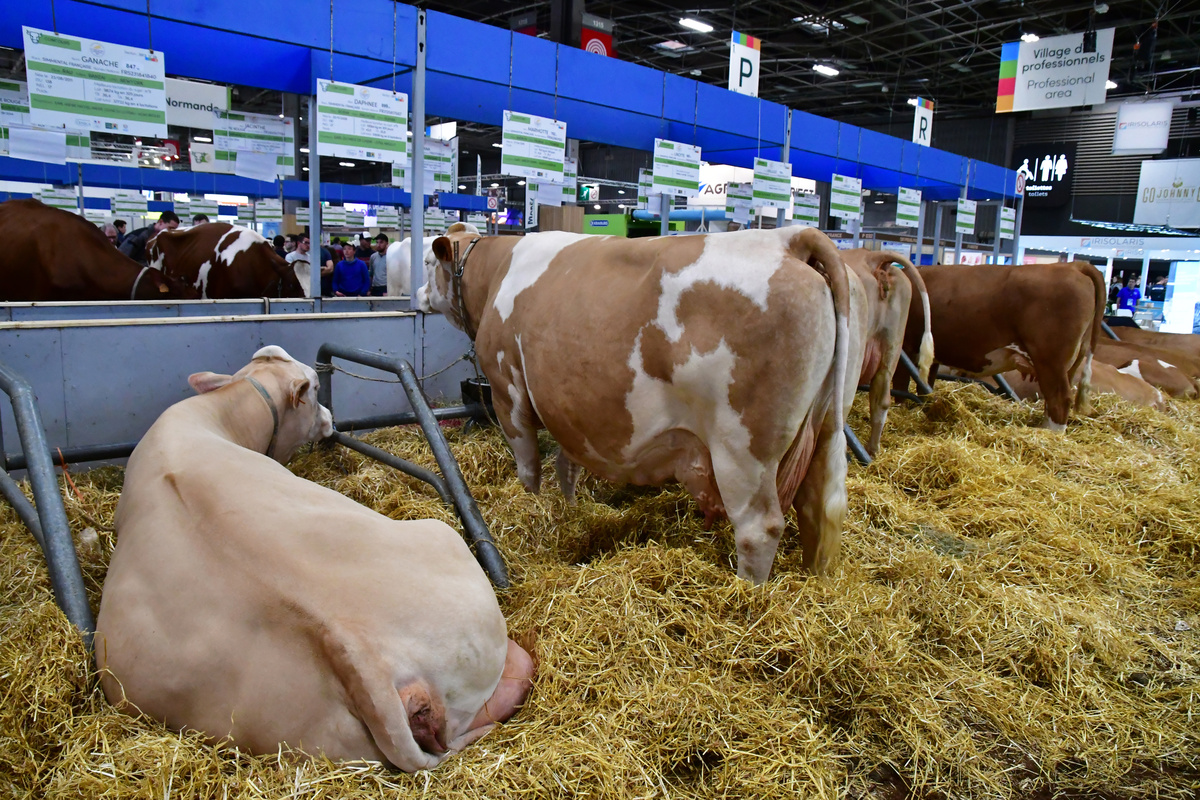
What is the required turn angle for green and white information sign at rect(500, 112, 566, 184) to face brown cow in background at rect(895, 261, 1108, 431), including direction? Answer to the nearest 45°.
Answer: approximately 90° to its left

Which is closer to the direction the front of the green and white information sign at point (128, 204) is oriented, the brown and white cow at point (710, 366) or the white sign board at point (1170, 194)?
the brown and white cow

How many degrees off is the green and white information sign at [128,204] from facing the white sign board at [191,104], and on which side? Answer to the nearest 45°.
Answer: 0° — it already faces it

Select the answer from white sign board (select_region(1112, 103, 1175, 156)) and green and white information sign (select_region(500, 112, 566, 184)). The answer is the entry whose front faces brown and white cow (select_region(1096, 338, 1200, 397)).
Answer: the white sign board

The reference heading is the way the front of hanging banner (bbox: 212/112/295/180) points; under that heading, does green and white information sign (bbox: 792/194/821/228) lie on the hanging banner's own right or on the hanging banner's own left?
on the hanging banner's own left

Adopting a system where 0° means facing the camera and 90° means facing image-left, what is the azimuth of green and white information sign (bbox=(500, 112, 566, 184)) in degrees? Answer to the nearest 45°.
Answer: approximately 0°

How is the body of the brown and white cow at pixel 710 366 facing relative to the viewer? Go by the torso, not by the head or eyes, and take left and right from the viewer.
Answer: facing away from the viewer and to the left of the viewer

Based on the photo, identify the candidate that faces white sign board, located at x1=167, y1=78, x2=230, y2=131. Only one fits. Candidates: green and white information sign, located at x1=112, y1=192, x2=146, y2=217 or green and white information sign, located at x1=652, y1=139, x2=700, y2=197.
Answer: green and white information sign, located at x1=112, y1=192, x2=146, y2=217
